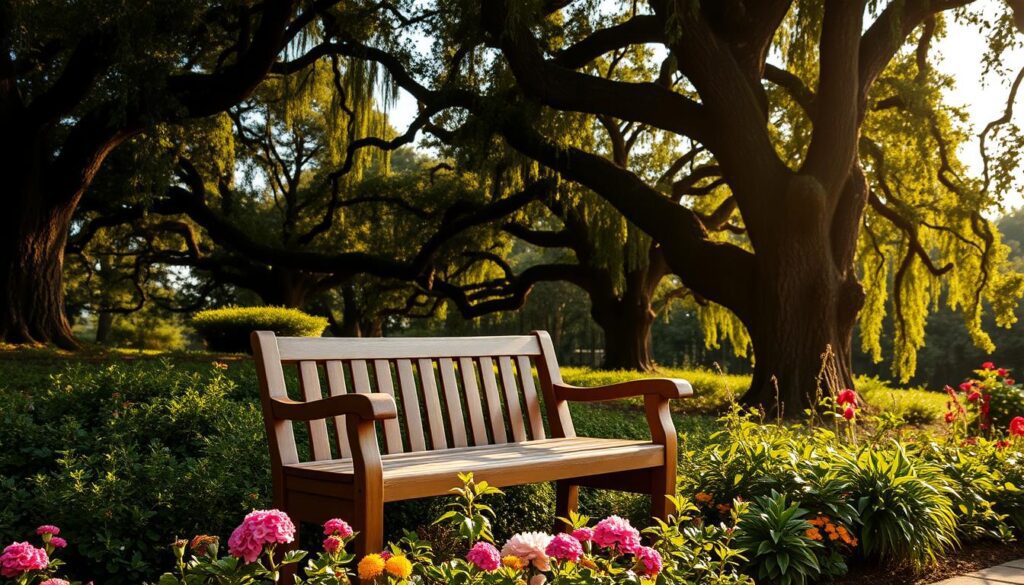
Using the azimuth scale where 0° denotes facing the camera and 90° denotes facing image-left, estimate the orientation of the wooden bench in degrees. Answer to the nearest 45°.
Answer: approximately 315°

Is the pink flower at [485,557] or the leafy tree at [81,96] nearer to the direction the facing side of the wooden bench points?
the pink flower

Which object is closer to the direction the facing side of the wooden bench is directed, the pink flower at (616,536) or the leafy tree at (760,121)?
the pink flower

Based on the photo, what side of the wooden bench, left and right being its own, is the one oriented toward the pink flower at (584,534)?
front

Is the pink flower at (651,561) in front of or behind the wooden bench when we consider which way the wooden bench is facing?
in front

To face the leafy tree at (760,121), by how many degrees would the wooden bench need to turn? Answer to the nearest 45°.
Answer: approximately 90° to its left

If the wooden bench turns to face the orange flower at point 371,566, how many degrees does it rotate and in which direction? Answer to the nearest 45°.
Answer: approximately 45° to its right

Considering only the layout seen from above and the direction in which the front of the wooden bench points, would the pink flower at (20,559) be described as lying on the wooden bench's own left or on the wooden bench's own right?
on the wooden bench's own right

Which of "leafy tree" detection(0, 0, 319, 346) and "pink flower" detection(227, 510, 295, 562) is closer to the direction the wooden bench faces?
the pink flower
